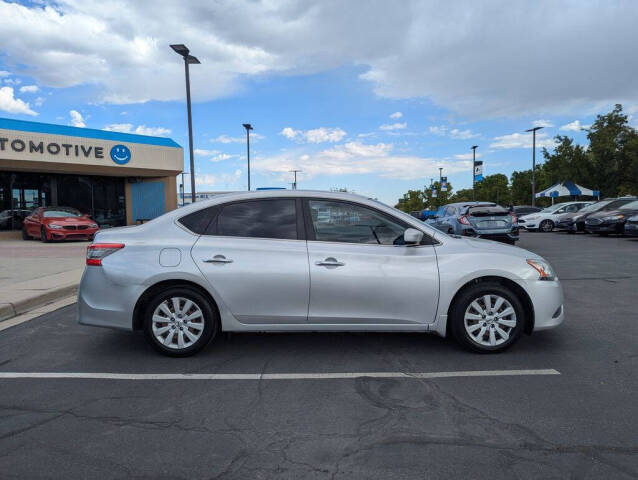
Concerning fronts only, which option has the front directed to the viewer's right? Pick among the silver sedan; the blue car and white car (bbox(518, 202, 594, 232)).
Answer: the silver sedan

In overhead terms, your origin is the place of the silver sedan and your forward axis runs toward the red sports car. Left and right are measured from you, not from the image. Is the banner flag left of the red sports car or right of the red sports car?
right

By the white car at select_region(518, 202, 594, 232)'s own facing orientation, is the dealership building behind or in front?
in front

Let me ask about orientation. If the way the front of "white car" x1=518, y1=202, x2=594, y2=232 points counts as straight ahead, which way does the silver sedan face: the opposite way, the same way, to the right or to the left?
the opposite way

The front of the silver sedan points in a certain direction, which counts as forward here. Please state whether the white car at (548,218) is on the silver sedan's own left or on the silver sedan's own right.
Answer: on the silver sedan's own left

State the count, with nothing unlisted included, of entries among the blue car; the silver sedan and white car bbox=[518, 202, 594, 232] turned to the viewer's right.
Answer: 1

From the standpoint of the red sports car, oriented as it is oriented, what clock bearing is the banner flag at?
The banner flag is roughly at 10 o'clock from the red sports car.

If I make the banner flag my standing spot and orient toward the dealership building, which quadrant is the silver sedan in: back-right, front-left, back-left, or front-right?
front-left

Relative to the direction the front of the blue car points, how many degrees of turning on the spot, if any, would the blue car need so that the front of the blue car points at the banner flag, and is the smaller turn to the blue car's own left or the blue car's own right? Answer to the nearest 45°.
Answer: approximately 45° to the blue car's own right

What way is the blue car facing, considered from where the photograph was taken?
facing away from the viewer and to the left of the viewer

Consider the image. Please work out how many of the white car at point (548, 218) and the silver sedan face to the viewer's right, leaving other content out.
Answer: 1

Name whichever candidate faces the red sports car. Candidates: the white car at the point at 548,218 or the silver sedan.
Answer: the white car

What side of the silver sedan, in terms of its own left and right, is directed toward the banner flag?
left
